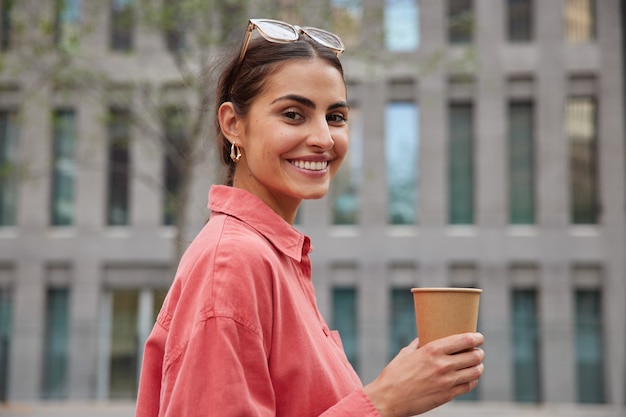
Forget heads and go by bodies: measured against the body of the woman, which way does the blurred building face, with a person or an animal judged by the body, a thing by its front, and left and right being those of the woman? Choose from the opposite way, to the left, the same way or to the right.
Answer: to the right

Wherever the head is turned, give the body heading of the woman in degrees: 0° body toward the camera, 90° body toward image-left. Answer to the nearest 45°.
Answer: approximately 270°

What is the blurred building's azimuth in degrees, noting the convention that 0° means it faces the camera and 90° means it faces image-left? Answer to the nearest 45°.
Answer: approximately 0°

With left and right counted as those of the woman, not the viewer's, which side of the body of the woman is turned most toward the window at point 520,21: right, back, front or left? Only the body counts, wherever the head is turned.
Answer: left

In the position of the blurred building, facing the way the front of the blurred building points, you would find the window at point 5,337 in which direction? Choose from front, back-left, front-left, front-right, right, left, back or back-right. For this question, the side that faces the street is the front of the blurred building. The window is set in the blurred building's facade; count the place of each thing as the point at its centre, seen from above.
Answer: right

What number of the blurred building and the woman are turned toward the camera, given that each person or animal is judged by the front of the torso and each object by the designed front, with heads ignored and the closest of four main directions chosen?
1

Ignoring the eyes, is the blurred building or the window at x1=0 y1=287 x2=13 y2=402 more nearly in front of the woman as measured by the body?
the blurred building

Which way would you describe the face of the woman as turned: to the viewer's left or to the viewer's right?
to the viewer's right

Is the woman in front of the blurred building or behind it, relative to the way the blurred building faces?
in front

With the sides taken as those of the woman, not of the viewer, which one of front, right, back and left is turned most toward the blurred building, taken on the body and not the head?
left
